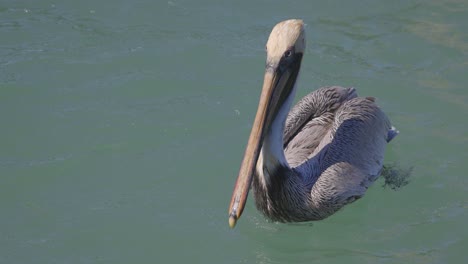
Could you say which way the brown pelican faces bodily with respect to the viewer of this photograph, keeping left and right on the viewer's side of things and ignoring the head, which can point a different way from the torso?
facing the viewer and to the left of the viewer
